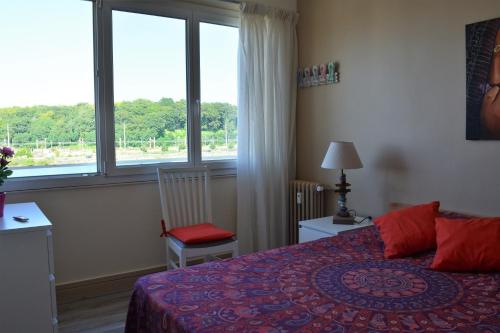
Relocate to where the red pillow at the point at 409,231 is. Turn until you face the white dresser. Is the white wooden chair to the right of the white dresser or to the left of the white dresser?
right

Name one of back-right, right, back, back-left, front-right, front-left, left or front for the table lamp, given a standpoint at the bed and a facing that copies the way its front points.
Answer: back-right

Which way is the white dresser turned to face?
to the viewer's right

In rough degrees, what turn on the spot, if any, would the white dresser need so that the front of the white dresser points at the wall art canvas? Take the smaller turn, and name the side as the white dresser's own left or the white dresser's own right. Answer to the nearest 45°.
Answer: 0° — it already faces it

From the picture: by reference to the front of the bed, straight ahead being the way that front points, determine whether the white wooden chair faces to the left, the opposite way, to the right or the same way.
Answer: to the left

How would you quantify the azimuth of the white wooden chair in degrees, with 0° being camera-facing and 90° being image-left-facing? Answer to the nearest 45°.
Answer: approximately 315°

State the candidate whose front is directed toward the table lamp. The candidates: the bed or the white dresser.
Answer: the white dresser

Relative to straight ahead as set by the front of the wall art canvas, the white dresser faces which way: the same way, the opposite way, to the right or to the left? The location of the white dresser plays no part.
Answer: the opposite way
